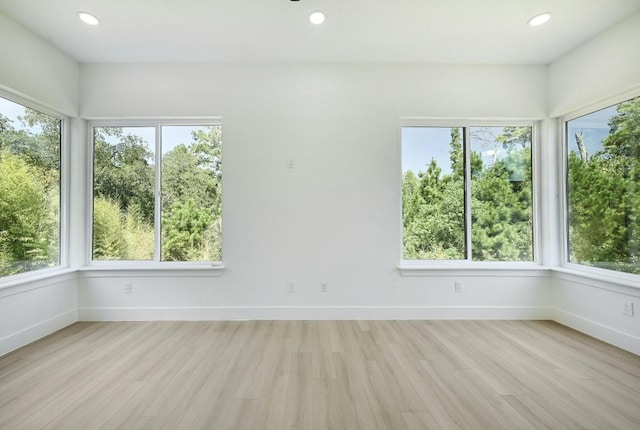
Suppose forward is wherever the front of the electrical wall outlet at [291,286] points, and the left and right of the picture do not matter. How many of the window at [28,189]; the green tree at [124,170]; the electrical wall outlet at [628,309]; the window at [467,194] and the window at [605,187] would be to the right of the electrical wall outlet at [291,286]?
2

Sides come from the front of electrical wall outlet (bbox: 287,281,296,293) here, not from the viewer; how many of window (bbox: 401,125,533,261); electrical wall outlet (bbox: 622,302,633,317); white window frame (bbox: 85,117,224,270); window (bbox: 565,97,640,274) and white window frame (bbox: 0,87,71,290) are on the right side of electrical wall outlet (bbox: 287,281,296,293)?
2

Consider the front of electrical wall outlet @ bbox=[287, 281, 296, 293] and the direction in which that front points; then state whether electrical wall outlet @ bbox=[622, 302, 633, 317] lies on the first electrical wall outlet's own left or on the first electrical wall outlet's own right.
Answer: on the first electrical wall outlet's own left

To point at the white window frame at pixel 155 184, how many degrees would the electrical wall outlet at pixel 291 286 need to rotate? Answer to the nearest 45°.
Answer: approximately 90° to its right

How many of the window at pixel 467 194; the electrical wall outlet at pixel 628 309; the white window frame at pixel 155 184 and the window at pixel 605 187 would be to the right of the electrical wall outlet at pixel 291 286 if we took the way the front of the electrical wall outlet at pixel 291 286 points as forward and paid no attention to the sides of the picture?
1

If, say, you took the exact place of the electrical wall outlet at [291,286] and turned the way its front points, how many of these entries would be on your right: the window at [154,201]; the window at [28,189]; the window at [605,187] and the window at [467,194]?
2

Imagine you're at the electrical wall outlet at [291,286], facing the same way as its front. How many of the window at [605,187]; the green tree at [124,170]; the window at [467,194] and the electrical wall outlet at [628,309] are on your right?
1

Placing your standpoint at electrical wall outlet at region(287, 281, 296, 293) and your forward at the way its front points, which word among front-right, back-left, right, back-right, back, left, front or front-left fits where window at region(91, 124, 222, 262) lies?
right

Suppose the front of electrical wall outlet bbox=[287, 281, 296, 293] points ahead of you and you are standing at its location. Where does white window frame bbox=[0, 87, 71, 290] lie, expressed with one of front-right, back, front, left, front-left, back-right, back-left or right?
right

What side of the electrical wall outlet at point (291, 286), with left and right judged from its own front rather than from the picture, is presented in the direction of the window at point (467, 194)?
left

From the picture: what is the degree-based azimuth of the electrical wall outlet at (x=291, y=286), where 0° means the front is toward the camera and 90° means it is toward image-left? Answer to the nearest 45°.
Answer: approximately 0°

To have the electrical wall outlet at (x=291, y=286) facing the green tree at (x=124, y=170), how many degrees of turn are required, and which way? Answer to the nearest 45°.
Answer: approximately 90° to its right

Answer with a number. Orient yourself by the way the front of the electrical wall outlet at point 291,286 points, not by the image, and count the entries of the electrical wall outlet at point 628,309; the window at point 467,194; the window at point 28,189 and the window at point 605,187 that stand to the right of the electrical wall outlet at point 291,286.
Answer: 1
